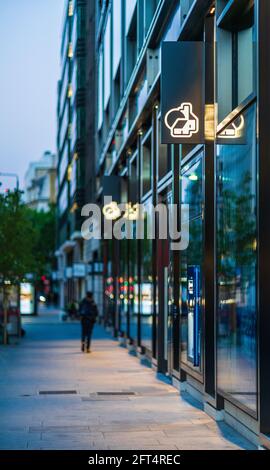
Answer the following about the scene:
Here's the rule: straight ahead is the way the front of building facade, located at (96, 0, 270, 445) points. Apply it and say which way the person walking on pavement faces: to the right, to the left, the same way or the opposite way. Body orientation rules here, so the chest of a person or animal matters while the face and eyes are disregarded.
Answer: to the right

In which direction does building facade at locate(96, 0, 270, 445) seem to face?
to the viewer's left

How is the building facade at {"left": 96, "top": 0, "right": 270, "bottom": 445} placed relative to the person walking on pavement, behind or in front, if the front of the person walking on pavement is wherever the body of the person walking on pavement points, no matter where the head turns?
behind

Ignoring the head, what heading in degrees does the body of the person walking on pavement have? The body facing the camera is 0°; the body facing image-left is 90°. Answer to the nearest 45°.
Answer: approximately 180°

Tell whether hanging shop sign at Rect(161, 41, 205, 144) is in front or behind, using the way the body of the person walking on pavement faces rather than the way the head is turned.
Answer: behind

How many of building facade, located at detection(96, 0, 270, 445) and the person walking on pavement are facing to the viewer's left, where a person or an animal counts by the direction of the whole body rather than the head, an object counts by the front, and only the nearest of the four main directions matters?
1
